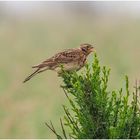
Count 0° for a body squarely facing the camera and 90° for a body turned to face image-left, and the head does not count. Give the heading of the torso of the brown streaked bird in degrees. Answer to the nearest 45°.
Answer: approximately 270°
